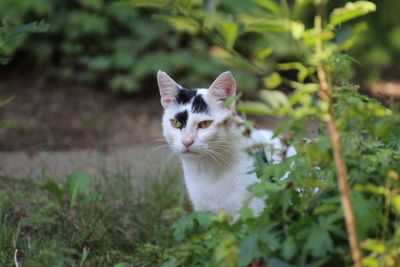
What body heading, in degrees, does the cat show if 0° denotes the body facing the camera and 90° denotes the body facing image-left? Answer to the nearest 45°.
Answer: approximately 45°

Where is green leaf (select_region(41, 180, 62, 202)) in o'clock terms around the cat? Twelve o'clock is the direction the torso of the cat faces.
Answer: The green leaf is roughly at 2 o'clock from the cat.

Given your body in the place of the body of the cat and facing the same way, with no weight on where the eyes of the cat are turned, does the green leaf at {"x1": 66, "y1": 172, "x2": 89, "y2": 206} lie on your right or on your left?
on your right
